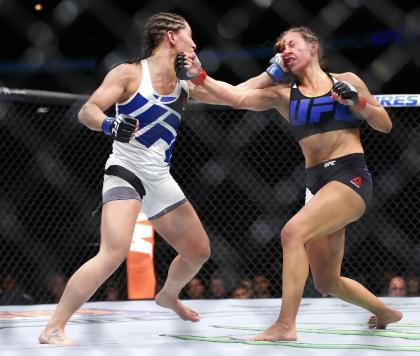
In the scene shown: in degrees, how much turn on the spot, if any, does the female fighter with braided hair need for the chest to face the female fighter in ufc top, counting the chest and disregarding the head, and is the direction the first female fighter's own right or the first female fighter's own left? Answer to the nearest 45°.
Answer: approximately 45° to the first female fighter's own left

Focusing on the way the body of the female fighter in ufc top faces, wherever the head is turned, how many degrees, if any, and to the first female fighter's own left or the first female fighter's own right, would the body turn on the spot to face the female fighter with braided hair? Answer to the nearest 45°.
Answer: approximately 45° to the first female fighter's own right

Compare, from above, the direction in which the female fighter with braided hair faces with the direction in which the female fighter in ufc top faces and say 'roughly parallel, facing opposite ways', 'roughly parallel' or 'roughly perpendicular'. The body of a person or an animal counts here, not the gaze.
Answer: roughly perpendicular

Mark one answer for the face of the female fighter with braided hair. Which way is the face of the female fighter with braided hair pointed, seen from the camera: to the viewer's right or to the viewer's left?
to the viewer's right

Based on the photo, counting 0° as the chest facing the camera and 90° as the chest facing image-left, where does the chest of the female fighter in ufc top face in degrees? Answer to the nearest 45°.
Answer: approximately 45°
